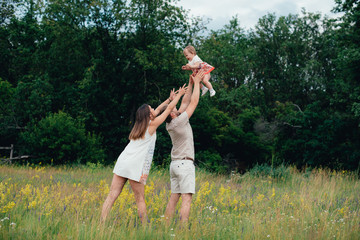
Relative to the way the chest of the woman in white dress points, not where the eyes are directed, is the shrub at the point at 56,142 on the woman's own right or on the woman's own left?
on the woman's own left

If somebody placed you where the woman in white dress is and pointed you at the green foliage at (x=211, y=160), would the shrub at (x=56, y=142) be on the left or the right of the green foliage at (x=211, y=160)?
left

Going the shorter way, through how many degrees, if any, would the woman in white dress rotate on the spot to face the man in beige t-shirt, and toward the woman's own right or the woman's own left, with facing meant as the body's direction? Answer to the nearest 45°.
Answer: approximately 45° to the woman's own right

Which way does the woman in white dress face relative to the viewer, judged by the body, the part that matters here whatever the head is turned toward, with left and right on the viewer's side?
facing away from the viewer and to the right of the viewer
